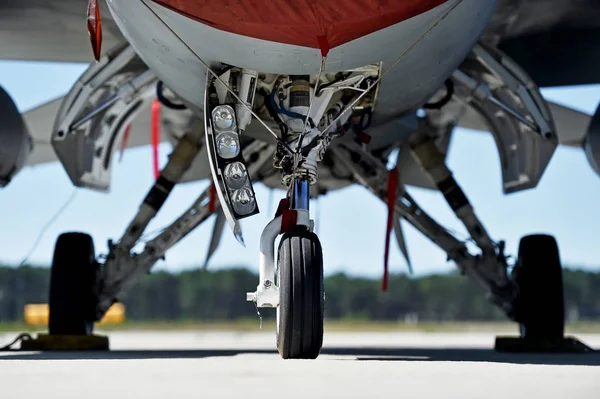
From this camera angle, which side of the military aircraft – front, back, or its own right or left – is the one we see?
front
